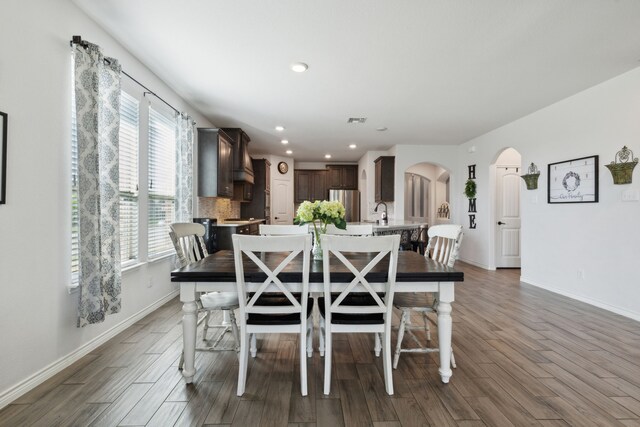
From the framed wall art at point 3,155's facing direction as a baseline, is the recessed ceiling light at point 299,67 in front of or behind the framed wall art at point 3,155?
in front

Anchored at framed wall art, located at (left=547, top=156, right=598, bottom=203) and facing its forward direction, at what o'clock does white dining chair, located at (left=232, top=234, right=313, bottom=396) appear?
The white dining chair is roughly at 11 o'clock from the framed wall art.

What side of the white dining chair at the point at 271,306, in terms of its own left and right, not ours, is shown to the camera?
back

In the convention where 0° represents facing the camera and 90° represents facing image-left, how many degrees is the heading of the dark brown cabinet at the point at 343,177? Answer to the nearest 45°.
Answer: approximately 0°

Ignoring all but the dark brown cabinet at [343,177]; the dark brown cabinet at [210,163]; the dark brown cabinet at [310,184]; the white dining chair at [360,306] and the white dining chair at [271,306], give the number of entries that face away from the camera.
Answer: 2

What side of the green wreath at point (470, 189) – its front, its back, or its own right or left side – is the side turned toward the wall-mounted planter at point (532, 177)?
left

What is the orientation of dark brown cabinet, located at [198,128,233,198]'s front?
to the viewer's right
